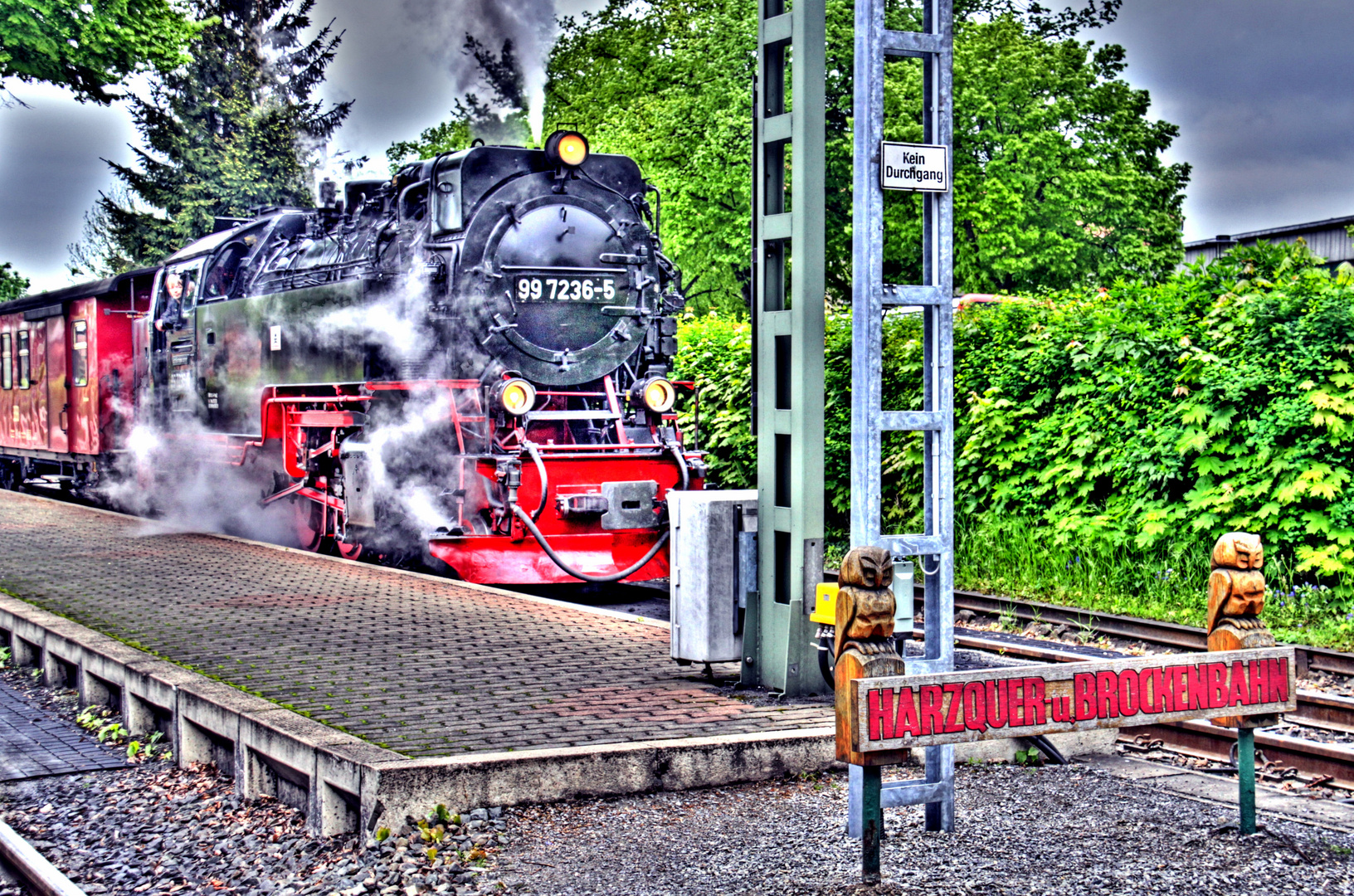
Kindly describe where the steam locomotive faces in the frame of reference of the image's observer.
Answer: facing the viewer and to the right of the viewer

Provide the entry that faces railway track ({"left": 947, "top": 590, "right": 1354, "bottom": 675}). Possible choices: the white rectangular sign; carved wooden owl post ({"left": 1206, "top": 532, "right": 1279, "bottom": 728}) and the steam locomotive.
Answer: the steam locomotive

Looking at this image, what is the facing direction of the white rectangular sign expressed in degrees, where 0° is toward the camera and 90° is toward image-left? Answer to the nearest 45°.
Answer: approximately 0°

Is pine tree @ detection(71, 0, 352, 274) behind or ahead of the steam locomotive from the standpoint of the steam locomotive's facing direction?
behind

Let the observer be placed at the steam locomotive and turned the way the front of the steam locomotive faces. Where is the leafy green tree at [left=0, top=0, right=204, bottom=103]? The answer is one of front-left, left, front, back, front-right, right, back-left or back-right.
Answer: back

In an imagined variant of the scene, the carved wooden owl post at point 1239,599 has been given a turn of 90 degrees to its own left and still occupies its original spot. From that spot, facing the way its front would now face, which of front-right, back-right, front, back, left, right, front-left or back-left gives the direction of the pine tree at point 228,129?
left

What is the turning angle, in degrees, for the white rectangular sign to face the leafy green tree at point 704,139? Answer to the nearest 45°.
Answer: approximately 180°

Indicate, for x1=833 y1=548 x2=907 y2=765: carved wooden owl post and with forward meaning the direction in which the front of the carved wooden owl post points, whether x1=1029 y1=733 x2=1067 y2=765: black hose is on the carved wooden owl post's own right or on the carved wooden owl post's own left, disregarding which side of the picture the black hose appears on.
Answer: on the carved wooden owl post's own left

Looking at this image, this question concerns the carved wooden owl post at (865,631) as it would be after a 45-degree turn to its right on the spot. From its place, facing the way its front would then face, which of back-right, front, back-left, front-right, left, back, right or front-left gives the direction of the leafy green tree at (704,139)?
back

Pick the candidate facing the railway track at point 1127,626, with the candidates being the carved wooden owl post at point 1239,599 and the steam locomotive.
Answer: the steam locomotive

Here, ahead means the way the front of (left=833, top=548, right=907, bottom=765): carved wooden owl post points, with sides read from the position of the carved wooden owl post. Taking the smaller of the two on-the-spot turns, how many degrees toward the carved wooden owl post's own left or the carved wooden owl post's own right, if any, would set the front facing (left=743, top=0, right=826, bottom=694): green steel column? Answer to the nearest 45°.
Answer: approximately 135° to the carved wooden owl post's own left

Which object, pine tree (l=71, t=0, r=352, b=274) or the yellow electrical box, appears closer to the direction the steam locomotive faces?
the yellow electrical box

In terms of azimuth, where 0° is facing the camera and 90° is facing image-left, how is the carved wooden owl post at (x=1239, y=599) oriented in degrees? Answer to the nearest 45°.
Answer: approximately 315°
